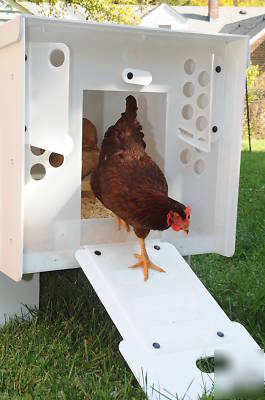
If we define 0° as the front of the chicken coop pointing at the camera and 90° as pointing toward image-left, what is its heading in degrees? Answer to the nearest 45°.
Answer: approximately 315°

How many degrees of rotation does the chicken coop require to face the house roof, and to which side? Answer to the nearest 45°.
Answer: approximately 135° to its left
